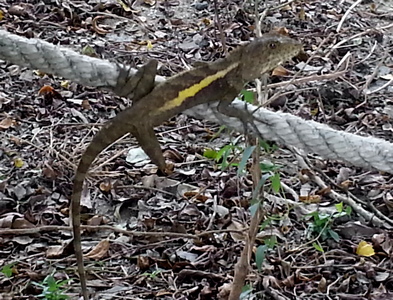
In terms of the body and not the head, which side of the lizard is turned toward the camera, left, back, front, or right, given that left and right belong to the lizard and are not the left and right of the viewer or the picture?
right

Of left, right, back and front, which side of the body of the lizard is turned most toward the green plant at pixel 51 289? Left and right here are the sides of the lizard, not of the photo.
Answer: back

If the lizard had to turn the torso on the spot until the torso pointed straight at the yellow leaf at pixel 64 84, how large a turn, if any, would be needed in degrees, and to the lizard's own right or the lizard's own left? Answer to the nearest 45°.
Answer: approximately 90° to the lizard's own left

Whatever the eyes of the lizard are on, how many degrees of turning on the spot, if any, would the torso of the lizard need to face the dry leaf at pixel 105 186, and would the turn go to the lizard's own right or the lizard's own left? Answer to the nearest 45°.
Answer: approximately 135° to the lizard's own left

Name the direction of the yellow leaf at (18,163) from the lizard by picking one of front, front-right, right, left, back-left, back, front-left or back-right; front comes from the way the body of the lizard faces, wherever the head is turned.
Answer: back-left

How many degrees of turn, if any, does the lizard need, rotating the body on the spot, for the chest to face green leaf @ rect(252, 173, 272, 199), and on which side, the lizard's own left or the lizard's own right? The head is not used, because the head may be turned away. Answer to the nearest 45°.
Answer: approximately 45° to the lizard's own right

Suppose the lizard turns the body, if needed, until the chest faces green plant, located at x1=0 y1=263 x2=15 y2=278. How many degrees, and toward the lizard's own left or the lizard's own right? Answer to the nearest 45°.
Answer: approximately 180°

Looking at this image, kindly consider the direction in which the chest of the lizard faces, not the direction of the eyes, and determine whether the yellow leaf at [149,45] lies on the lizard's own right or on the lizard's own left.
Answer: on the lizard's own left
